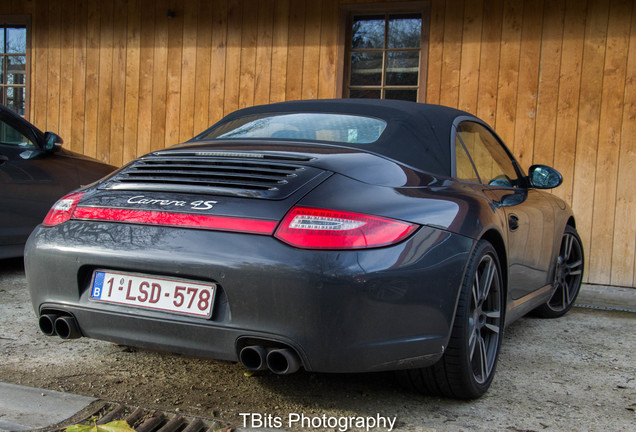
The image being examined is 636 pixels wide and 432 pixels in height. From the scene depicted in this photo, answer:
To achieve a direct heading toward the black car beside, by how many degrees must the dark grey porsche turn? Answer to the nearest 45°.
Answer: approximately 90° to its left

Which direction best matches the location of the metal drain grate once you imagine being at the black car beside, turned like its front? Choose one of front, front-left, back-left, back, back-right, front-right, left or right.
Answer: right

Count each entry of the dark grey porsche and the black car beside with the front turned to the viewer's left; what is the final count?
0

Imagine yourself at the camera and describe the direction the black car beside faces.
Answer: facing to the right of the viewer

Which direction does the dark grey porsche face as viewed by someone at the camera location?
facing away from the viewer and to the right of the viewer

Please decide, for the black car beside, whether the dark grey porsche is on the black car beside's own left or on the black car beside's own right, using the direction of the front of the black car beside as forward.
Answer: on the black car beside's own right
